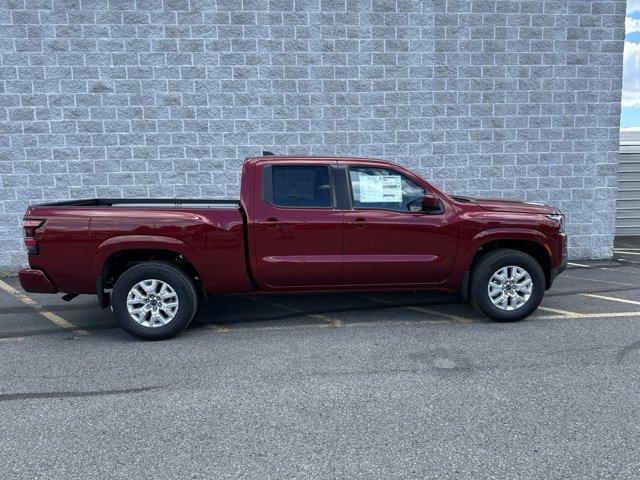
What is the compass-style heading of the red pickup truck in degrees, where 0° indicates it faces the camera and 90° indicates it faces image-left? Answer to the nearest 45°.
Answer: approximately 270°
